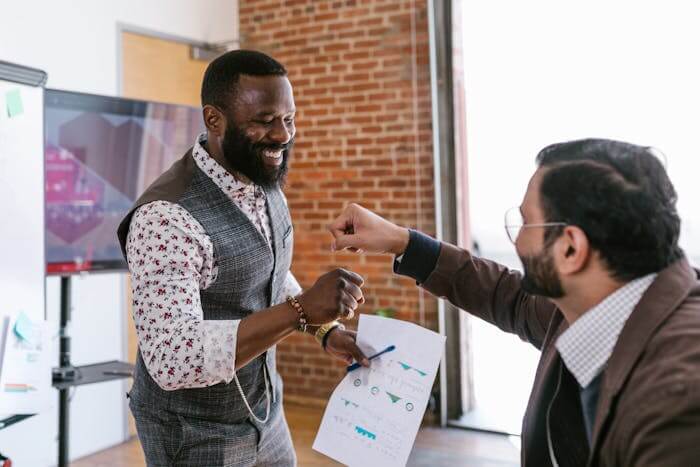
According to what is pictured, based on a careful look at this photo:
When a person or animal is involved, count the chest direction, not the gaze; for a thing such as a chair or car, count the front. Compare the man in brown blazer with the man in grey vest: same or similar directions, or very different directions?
very different directions

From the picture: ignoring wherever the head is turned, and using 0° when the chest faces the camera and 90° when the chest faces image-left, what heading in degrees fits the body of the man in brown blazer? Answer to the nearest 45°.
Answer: approximately 90°

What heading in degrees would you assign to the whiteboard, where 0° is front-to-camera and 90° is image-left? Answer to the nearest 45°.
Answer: approximately 315°

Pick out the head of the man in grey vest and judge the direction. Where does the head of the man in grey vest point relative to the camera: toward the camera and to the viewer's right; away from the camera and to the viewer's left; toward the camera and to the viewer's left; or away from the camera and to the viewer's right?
toward the camera and to the viewer's right

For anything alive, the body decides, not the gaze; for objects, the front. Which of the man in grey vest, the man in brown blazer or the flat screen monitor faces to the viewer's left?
the man in brown blazer

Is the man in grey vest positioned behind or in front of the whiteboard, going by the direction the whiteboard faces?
in front

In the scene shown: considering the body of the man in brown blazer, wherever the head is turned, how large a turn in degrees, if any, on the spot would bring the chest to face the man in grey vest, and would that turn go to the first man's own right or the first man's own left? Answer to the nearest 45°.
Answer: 0° — they already face them

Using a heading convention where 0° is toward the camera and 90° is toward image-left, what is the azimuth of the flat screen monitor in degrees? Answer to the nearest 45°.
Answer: approximately 315°

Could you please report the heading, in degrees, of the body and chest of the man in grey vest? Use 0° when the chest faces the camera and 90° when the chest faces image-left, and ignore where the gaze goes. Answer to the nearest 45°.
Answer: approximately 315°

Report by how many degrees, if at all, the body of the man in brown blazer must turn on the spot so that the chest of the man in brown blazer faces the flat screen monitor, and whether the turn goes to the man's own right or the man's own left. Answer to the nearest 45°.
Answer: approximately 45° to the man's own right
